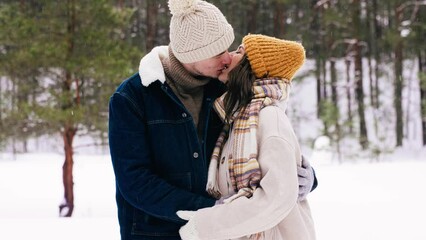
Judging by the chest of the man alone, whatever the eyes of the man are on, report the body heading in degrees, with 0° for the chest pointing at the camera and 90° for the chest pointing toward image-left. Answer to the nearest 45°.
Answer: approximately 315°

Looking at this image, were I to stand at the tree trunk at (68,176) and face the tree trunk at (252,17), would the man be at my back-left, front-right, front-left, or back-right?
back-right

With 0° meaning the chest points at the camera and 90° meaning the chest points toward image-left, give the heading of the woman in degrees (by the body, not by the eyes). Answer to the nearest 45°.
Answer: approximately 90°

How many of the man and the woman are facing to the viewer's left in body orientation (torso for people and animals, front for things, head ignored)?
1

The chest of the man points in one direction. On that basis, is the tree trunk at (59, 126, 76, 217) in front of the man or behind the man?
behind

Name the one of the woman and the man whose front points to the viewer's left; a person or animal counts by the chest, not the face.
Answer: the woman

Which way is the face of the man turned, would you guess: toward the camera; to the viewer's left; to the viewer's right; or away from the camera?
to the viewer's right

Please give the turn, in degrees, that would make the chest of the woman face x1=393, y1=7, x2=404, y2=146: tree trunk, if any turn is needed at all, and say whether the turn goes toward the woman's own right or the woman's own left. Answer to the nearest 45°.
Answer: approximately 90° to the woman's own right

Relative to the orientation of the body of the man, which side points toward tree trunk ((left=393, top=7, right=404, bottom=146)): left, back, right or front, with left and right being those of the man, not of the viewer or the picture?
left
